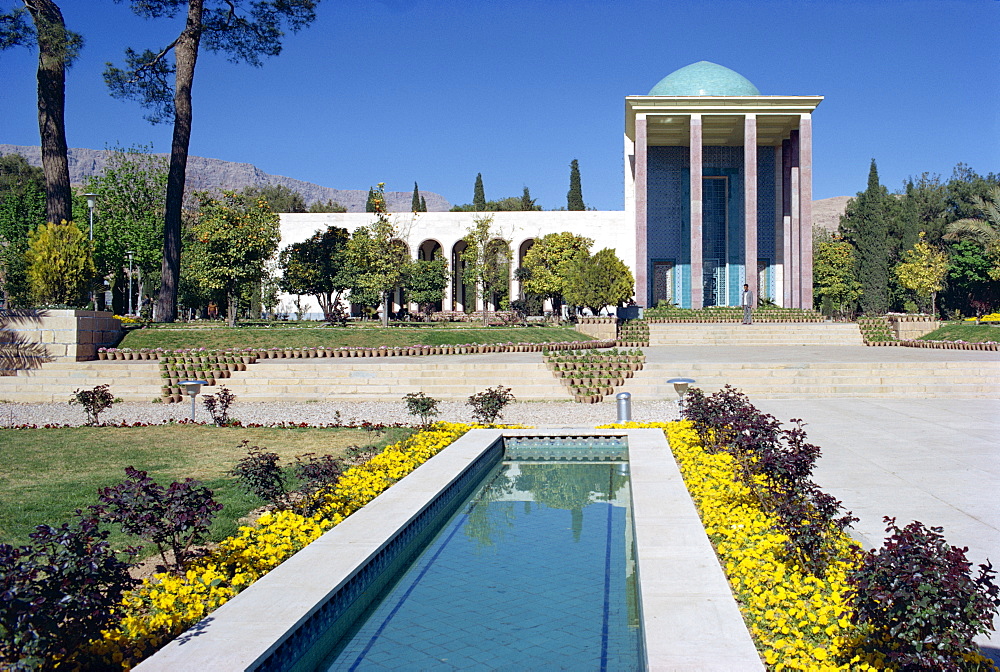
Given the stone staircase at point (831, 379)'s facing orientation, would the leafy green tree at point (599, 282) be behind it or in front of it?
behind

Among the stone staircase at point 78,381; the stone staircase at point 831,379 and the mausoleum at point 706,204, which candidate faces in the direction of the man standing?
the mausoleum

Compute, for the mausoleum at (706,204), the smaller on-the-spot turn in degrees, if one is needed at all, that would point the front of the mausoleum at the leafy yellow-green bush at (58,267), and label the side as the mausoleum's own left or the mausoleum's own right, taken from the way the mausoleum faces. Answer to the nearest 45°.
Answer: approximately 45° to the mausoleum's own right

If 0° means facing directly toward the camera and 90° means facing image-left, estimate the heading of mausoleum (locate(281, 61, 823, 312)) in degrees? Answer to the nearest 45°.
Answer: approximately 0°

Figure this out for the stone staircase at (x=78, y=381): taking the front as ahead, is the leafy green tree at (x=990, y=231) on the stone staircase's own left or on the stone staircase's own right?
on the stone staircase's own left

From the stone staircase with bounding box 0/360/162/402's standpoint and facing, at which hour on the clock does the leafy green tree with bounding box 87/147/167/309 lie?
The leafy green tree is roughly at 6 o'clock from the stone staircase.

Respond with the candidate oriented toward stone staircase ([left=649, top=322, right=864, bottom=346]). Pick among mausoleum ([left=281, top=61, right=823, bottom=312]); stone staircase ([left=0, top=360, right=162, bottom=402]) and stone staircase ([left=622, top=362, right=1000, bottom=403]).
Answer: the mausoleum

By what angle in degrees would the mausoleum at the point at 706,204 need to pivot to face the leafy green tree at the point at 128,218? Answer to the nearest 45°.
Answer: approximately 90° to its right

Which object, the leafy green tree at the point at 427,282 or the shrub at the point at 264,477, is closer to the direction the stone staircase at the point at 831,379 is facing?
the shrub

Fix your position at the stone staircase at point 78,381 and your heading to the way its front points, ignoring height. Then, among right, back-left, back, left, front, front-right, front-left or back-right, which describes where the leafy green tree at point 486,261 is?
back-left
